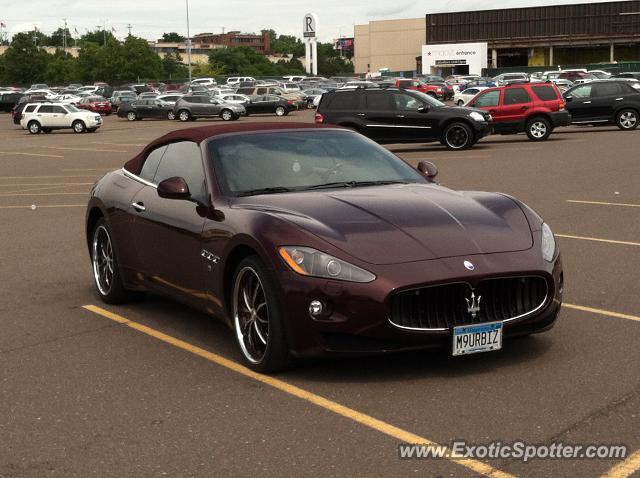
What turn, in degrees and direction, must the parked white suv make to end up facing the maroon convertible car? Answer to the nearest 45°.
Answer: approximately 90° to its right

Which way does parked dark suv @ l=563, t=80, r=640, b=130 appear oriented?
to the viewer's left

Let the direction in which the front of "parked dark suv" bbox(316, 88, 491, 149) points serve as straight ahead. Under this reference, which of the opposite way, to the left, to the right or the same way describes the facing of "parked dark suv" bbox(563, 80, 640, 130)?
the opposite way

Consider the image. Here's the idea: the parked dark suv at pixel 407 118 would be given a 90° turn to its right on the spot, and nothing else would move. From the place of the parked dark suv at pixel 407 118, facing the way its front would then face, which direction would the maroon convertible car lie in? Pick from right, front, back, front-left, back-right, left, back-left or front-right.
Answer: front

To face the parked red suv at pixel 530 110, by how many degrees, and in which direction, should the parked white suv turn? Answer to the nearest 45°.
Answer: approximately 45° to its right

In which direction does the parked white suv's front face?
to the viewer's right

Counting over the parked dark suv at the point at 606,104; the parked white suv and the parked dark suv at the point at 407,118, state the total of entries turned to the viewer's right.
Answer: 2

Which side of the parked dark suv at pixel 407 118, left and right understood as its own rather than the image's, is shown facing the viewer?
right

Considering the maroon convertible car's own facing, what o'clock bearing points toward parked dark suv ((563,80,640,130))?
The parked dark suv is roughly at 8 o'clock from the maroon convertible car.

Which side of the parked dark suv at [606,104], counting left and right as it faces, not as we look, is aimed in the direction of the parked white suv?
front

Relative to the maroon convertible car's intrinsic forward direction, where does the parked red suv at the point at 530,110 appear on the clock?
The parked red suv is roughly at 8 o'clock from the maroon convertible car.

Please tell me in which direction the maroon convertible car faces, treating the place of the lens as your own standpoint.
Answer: facing the viewer and to the right of the viewer

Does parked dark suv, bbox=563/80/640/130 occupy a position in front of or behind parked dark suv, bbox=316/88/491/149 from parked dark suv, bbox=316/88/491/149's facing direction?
in front

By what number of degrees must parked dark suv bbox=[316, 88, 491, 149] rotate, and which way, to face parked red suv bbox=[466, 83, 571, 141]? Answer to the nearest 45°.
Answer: approximately 45° to its left
